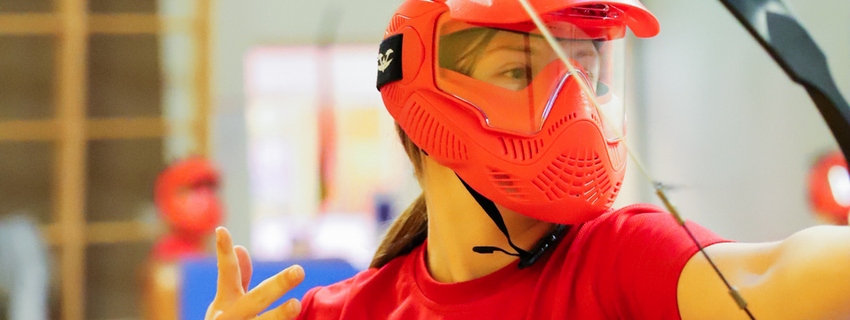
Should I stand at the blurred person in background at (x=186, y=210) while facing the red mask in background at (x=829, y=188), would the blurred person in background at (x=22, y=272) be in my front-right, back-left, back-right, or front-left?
back-right

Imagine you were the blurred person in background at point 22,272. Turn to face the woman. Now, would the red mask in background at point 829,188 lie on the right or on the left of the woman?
left
